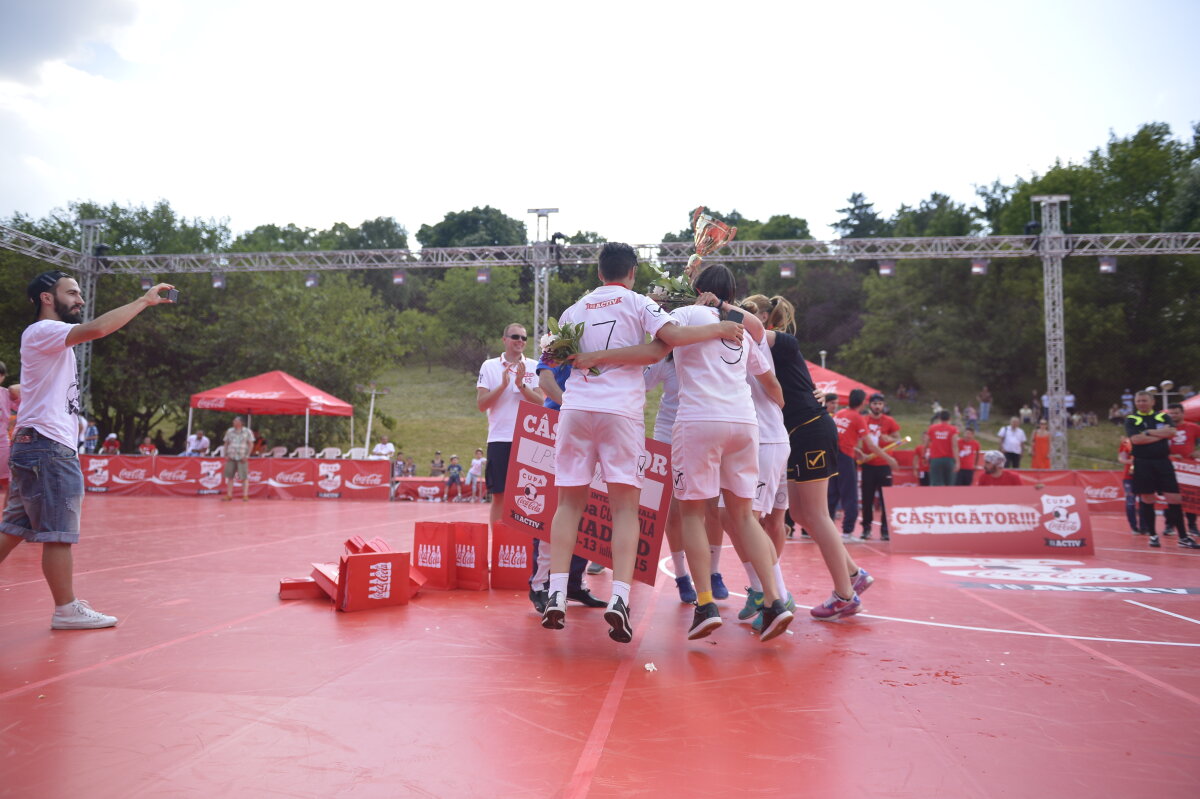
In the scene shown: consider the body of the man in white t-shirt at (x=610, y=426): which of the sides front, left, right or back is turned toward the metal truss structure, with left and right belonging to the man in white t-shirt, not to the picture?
front

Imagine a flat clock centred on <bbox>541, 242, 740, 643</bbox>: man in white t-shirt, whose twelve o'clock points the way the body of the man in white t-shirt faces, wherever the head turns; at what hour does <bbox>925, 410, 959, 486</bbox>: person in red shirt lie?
The person in red shirt is roughly at 1 o'clock from the man in white t-shirt.

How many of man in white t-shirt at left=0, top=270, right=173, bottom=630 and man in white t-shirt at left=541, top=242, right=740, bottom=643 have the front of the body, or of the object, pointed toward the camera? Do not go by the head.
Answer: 0

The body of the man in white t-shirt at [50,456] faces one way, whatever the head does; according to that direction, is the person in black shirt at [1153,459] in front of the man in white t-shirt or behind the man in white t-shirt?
in front

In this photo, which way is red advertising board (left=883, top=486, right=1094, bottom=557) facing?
toward the camera

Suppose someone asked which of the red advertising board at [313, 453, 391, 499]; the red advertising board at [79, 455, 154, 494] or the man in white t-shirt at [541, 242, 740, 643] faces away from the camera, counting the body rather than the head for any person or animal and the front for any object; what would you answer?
the man in white t-shirt

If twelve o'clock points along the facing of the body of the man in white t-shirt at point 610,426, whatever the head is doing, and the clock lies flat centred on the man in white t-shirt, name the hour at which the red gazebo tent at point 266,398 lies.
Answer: The red gazebo tent is roughly at 11 o'clock from the man in white t-shirt.

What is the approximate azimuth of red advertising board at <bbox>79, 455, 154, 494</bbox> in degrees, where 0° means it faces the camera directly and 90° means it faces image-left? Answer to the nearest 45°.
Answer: approximately 0°

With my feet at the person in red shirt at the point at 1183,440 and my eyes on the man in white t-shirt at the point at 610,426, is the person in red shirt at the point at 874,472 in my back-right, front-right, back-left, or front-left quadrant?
front-right

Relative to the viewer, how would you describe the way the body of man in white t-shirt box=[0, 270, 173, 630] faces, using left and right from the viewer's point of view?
facing to the right of the viewer

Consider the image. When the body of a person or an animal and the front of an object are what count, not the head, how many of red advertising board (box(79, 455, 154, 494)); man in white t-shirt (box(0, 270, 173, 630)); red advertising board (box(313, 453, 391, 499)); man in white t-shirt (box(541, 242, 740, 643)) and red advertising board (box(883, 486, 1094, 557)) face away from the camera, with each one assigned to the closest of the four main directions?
1

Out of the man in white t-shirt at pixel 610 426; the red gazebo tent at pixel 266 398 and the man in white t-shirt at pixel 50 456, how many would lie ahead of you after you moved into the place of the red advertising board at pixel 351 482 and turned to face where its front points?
2

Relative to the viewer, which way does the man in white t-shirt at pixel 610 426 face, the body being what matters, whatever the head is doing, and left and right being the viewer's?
facing away from the viewer

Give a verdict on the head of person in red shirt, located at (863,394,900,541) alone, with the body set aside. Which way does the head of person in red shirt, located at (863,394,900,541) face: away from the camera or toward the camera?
toward the camera

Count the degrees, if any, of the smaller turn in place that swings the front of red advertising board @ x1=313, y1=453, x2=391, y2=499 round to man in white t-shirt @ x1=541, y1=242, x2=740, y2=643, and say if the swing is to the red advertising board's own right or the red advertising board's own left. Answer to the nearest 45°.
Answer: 0° — it already faces them

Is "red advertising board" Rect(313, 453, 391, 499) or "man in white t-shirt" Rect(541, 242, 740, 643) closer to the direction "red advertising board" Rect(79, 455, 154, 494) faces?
the man in white t-shirt

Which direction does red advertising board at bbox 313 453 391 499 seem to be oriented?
toward the camera

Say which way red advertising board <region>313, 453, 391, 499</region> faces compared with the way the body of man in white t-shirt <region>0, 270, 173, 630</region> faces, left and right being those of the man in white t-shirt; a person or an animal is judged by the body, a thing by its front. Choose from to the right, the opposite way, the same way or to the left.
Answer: to the right

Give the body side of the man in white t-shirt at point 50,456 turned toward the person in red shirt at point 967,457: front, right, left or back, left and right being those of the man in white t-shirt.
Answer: front
